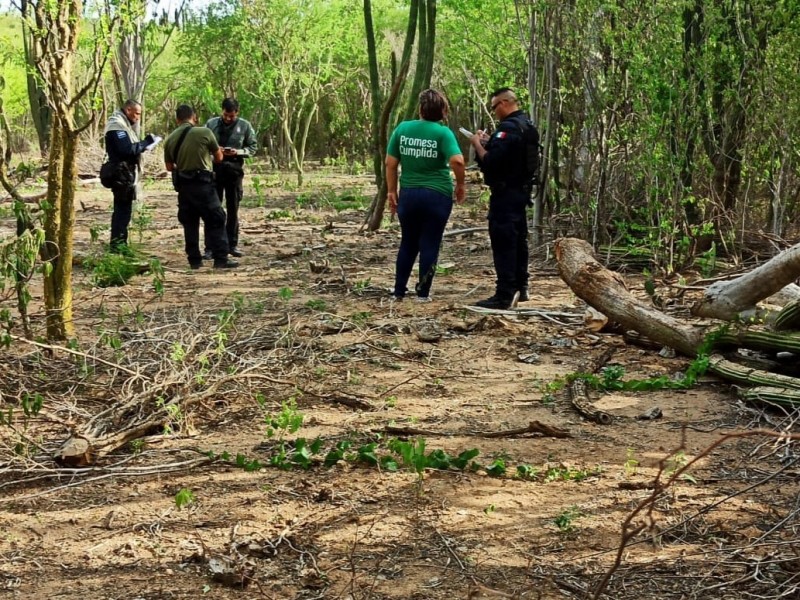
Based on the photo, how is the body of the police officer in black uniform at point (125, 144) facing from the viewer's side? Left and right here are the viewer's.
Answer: facing to the right of the viewer

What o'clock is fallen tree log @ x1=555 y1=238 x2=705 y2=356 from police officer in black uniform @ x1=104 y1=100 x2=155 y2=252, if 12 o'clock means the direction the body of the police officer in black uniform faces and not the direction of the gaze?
The fallen tree log is roughly at 2 o'clock from the police officer in black uniform.

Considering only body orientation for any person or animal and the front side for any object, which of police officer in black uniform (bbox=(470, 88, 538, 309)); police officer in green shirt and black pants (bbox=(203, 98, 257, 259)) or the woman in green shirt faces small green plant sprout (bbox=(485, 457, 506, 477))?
police officer in green shirt and black pants (bbox=(203, 98, 257, 259))

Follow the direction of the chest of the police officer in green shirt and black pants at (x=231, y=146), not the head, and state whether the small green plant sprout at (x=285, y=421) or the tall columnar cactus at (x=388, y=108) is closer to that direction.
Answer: the small green plant sprout

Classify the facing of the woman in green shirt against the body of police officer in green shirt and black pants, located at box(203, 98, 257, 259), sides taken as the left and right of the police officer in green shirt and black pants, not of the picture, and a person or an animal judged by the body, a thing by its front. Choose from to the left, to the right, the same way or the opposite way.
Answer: the opposite way

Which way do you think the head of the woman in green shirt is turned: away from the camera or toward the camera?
away from the camera

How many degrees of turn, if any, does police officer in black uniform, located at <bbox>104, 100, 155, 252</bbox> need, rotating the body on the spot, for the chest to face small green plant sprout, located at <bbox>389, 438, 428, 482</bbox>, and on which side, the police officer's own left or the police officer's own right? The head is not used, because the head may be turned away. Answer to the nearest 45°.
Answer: approximately 90° to the police officer's own right

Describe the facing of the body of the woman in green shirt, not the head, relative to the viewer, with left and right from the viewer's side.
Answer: facing away from the viewer

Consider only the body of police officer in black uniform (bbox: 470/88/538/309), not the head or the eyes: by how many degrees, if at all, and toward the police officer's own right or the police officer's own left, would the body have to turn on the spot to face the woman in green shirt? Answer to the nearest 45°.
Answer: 0° — they already face them

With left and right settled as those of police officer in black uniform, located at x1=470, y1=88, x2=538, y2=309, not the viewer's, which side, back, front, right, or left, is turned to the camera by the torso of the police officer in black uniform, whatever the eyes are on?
left

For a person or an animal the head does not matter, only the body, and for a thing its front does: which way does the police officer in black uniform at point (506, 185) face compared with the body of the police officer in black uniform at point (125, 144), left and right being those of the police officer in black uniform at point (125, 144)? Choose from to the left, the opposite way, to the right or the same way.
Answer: the opposite way

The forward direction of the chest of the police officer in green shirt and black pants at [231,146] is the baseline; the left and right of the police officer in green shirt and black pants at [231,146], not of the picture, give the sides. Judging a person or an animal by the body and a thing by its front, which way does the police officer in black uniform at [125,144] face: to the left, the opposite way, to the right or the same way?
to the left
